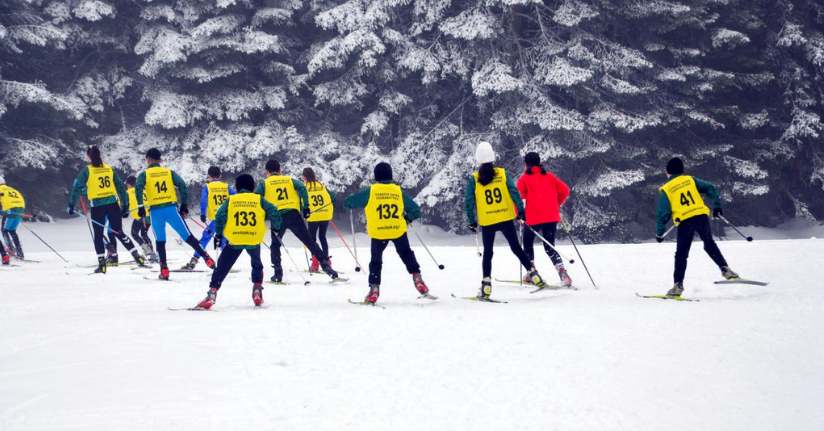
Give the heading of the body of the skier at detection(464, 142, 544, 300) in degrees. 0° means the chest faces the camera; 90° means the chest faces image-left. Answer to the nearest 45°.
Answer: approximately 180°

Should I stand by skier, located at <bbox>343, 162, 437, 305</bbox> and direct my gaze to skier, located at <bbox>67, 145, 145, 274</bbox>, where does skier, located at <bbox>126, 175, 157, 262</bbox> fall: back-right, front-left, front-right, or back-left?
front-right

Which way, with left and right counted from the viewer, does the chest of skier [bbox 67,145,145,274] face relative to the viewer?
facing away from the viewer

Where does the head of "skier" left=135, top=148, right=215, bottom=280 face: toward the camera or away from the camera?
away from the camera

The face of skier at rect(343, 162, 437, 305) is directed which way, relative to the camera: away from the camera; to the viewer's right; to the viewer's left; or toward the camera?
away from the camera

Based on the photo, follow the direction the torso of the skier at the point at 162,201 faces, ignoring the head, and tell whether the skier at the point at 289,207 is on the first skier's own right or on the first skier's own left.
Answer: on the first skier's own right

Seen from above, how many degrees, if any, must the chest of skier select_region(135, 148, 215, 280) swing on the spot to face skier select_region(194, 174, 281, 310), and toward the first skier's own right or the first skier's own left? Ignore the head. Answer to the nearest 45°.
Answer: approximately 180°

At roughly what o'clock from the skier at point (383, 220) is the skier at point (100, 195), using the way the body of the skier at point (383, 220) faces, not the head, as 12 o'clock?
the skier at point (100, 195) is roughly at 10 o'clock from the skier at point (383, 220).

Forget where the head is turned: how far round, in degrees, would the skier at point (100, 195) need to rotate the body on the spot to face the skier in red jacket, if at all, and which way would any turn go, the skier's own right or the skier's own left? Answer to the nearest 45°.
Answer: approximately 135° to the skier's own right

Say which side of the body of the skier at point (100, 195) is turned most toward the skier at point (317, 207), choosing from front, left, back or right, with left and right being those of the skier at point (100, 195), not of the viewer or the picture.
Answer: right

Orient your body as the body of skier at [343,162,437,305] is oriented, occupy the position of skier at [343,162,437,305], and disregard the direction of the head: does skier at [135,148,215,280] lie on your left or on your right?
on your left

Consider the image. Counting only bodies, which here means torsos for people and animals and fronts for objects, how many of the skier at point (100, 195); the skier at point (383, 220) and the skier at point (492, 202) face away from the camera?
3

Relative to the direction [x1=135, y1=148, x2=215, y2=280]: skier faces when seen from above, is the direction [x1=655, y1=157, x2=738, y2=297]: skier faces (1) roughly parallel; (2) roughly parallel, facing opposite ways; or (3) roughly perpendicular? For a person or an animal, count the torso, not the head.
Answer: roughly parallel

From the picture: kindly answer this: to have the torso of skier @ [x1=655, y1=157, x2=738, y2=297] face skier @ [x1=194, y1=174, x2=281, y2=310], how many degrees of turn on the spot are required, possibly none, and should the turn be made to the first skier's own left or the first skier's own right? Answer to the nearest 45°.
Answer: approximately 90° to the first skier's own left

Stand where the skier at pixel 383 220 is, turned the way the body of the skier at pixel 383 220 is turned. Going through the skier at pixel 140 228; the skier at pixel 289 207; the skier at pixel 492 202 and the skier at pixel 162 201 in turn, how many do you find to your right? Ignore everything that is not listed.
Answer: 1

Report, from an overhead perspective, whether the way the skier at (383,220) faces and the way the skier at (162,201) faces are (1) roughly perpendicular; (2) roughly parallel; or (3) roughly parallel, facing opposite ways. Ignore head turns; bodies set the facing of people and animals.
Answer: roughly parallel

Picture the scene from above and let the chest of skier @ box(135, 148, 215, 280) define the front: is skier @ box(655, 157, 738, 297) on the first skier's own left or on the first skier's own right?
on the first skier's own right

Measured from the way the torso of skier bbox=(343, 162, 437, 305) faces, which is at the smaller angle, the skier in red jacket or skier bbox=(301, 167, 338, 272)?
the skier

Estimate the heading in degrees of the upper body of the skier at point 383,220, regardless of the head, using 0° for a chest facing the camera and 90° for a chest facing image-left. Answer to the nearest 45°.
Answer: approximately 180°

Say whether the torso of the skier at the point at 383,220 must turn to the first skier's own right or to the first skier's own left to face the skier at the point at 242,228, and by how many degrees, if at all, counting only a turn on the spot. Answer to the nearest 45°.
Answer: approximately 90° to the first skier's own left

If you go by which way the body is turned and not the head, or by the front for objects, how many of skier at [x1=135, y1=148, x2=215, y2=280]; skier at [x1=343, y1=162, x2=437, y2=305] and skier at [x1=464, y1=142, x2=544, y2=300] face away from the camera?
3
